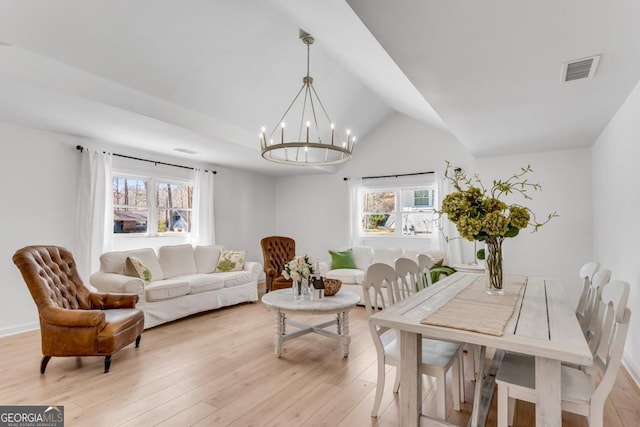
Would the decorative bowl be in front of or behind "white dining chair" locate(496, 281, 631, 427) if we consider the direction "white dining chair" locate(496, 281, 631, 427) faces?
in front

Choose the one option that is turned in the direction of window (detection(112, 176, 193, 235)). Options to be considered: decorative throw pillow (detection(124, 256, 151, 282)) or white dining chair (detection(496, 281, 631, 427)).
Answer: the white dining chair

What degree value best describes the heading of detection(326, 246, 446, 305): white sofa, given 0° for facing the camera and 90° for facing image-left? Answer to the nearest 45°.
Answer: approximately 45°

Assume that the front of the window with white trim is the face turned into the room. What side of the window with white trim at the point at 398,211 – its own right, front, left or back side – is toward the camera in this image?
front

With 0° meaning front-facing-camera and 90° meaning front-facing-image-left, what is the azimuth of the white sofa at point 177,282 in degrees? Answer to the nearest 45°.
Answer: approximately 315°

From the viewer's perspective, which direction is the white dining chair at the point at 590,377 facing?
to the viewer's left

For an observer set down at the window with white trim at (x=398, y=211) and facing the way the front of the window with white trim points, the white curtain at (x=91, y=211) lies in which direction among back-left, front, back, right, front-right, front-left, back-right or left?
front-right

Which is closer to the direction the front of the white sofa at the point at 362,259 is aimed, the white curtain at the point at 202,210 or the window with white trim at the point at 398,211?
the white curtain

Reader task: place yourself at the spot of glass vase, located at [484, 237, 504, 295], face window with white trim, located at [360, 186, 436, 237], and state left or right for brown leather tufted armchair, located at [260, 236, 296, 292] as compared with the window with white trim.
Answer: left

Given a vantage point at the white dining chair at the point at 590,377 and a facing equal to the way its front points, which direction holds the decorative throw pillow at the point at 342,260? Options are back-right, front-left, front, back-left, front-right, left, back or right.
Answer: front-right

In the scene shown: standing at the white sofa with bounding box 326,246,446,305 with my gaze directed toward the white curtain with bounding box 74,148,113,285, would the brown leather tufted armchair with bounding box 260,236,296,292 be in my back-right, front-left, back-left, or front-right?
front-right

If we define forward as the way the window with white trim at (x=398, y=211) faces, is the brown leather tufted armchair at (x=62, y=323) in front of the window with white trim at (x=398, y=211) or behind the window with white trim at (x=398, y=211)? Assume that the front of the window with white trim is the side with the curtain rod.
in front

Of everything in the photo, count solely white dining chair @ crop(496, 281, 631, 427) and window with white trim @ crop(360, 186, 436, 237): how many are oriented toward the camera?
1

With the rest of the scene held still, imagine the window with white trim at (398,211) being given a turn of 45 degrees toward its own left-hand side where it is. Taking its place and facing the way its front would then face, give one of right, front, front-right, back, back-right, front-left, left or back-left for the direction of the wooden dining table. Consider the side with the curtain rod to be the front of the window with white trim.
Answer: front-right

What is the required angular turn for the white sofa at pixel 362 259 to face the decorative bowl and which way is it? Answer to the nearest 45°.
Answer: approximately 45° to its left

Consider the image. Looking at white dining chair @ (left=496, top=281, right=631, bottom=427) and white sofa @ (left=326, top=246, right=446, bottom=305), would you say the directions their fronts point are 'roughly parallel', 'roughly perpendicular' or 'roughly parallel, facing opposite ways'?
roughly perpendicular

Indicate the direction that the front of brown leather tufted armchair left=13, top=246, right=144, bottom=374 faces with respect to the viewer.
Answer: facing the viewer and to the right of the viewer
